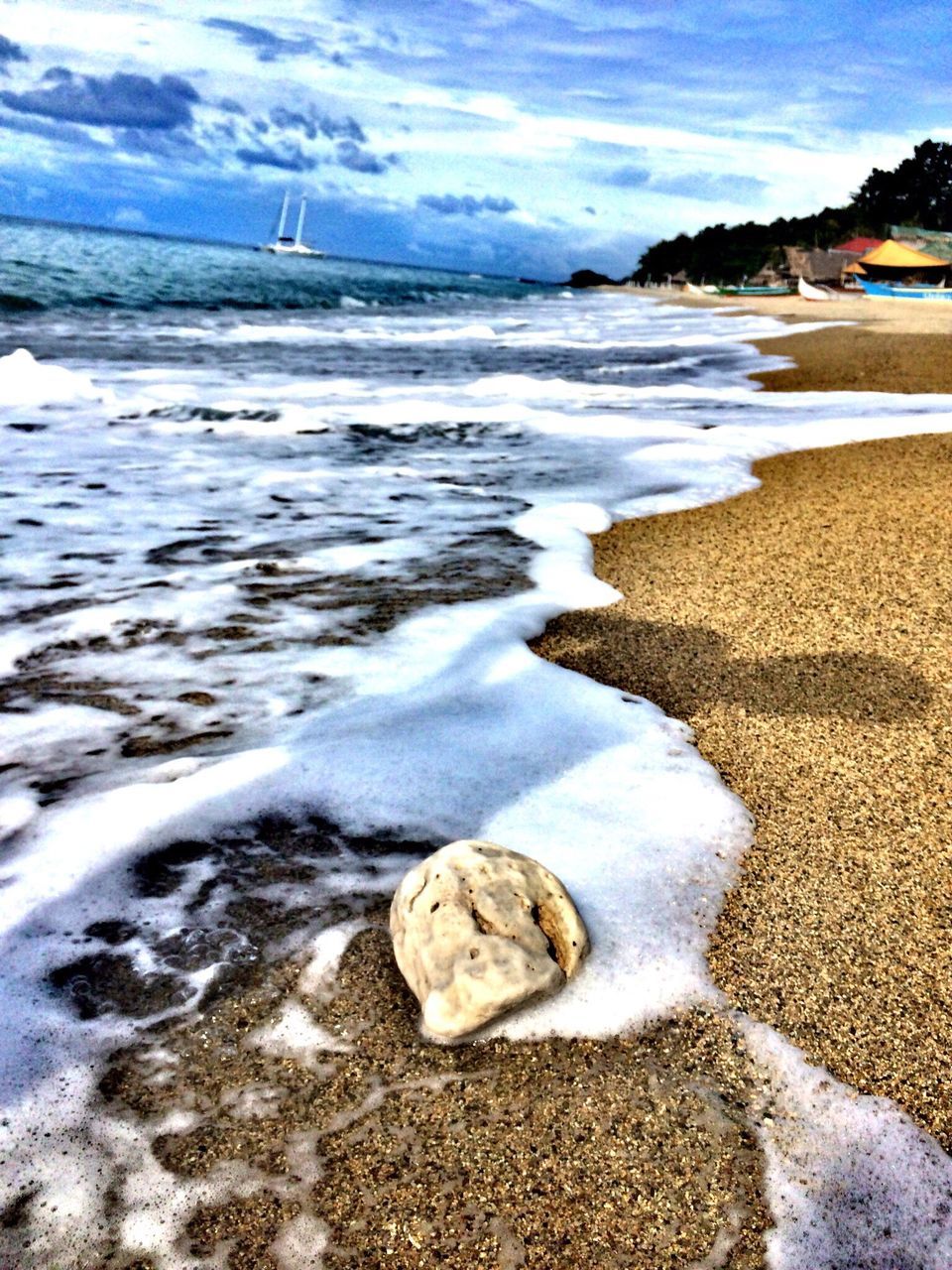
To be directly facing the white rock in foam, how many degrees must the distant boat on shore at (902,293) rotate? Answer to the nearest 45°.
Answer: approximately 90° to its left

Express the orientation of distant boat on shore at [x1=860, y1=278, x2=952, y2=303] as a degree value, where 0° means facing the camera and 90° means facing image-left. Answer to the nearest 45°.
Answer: approximately 90°

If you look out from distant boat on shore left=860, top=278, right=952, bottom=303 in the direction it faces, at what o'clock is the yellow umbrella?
The yellow umbrella is roughly at 3 o'clock from the distant boat on shore.
